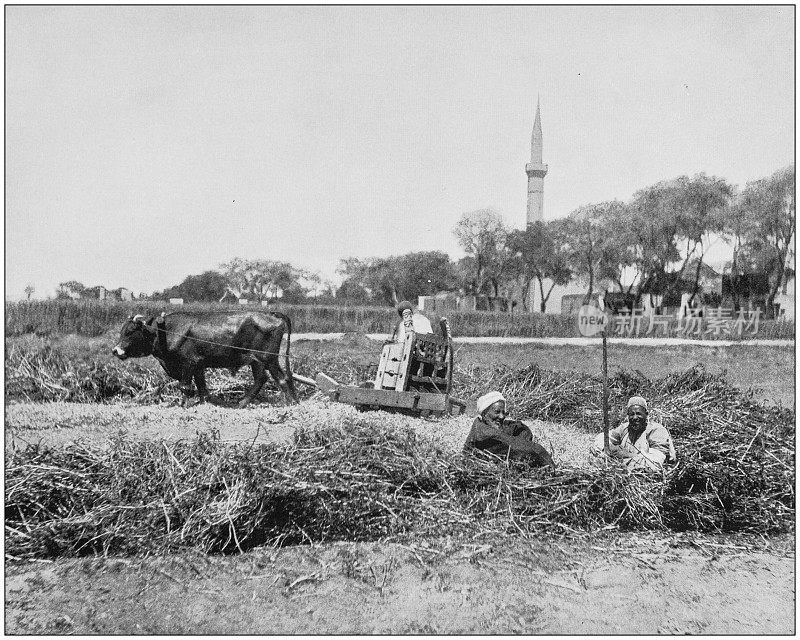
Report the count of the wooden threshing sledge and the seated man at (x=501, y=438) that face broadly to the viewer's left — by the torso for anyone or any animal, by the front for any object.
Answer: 1

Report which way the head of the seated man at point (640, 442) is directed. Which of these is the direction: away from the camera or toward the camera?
toward the camera

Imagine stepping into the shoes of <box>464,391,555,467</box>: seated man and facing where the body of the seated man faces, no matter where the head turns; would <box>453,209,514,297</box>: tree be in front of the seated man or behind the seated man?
behind

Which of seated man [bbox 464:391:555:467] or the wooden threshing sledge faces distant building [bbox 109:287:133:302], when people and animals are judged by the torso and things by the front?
the wooden threshing sledge

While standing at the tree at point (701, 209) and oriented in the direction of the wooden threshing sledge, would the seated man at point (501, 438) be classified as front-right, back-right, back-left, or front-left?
front-left

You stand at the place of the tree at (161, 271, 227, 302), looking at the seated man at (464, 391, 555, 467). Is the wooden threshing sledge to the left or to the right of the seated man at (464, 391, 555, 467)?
left

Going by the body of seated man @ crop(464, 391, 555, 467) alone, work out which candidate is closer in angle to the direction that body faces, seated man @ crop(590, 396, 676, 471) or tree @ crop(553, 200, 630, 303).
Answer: the seated man

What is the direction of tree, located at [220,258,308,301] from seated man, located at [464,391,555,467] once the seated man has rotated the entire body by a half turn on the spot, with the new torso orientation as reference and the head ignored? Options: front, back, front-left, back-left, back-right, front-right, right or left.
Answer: front

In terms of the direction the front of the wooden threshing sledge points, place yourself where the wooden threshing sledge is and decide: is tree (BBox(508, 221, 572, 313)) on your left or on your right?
on your right

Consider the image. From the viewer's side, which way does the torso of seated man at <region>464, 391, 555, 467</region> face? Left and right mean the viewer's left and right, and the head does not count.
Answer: facing the viewer and to the right of the viewer

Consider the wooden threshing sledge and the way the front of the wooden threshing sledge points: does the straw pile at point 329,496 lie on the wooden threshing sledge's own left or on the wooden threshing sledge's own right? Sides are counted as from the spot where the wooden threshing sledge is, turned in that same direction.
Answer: on the wooden threshing sledge's own left

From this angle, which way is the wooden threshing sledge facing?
to the viewer's left

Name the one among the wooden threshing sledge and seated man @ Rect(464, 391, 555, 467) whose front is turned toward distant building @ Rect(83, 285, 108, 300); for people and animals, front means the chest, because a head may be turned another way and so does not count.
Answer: the wooden threshing sledge
